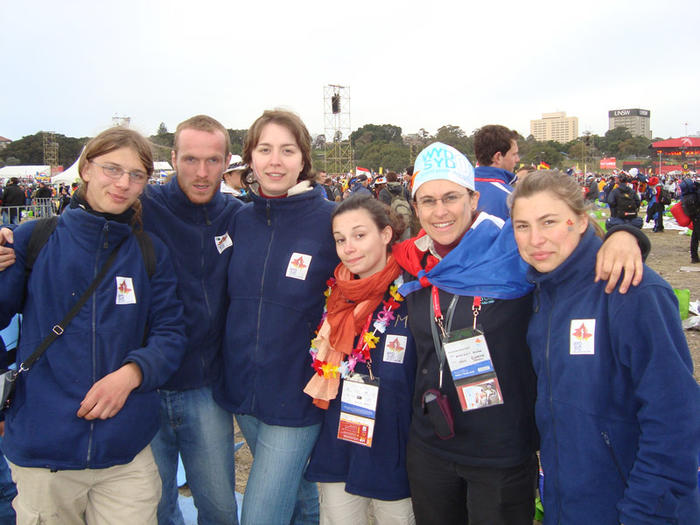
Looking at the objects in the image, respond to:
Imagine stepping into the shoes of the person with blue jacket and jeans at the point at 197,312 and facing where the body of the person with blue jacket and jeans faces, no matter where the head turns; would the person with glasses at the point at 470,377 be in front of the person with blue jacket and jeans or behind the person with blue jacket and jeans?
in front

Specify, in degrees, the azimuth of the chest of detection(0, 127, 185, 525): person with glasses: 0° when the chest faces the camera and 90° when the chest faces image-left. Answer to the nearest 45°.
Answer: approximately 0°

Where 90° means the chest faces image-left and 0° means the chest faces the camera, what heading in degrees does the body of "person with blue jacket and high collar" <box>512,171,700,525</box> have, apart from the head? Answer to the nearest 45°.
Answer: approximately 45°

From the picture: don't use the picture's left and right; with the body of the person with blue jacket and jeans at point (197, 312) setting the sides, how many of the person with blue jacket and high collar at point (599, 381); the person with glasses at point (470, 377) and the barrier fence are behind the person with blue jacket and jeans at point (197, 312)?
1

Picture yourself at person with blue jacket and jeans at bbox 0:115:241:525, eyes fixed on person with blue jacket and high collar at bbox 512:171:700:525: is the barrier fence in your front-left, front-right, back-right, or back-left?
back-left
